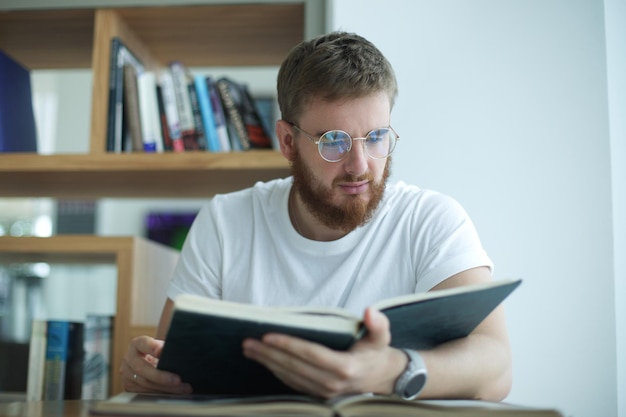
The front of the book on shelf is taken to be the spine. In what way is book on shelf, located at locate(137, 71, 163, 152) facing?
toward the camera

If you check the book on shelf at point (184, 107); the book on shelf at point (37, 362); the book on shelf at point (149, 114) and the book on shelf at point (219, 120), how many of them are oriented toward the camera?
4

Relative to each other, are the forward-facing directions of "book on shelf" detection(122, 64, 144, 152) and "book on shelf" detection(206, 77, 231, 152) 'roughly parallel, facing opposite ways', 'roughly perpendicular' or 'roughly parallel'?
roughly parallel

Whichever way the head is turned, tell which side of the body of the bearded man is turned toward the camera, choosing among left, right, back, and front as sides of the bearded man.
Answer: front

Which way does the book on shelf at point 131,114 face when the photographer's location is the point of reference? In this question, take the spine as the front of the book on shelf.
facing the viewer

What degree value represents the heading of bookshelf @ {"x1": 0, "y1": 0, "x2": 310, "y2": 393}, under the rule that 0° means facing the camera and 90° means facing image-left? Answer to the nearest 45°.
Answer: approximately 0°

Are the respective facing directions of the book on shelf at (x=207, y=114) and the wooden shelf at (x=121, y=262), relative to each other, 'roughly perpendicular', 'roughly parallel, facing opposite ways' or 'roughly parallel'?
roughly parallel

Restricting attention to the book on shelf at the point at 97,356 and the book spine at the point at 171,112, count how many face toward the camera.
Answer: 2

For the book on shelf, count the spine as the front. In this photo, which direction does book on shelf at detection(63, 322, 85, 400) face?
toward the camera

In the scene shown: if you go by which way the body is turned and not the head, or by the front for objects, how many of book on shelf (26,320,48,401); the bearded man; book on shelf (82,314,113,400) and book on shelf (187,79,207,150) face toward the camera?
4
